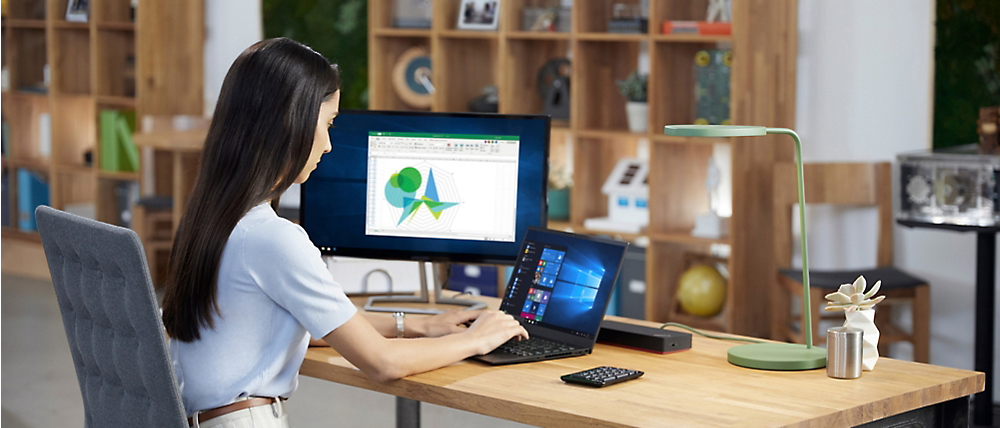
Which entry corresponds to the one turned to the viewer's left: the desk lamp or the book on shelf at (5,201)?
the desk lamp

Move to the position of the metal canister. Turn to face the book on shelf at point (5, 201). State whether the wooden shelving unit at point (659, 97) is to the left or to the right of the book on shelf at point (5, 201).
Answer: right

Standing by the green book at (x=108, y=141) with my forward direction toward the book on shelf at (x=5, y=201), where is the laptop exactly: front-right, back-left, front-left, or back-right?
back-left

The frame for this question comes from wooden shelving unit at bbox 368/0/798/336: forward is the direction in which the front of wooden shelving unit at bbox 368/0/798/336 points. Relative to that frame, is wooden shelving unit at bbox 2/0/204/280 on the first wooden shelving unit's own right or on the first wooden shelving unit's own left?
on the first wooden shelving unit's own right

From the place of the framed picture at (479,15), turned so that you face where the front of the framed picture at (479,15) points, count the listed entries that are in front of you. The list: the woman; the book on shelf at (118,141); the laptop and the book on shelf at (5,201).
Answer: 2

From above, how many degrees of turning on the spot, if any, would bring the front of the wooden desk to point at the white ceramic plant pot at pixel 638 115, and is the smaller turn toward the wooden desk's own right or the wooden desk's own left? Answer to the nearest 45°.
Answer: approximately 135° to the wooden desk's own right

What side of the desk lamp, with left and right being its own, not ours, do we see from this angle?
left

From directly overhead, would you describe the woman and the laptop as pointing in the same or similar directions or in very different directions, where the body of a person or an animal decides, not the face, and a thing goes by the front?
very different directions

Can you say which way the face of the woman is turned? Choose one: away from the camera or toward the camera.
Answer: away from the camera

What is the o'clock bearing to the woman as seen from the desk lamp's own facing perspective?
The woman is roughly at 11 o'clock from the desk lamp.

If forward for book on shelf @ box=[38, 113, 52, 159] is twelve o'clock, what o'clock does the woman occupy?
The woman is roughly at 12 o'clock from the book on shelf.
